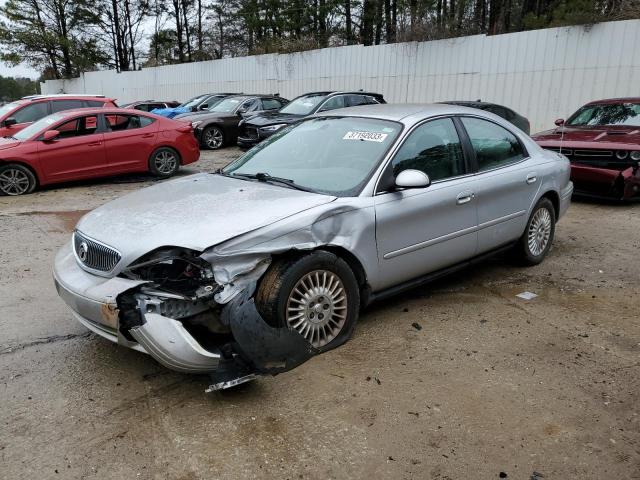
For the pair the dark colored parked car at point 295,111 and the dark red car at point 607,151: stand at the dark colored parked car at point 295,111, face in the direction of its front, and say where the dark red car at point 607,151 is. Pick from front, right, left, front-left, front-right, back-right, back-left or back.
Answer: left

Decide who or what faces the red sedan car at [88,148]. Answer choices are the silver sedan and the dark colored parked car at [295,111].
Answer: the dark colored parked car

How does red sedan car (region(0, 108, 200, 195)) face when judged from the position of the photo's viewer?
facing to the left of the viewer

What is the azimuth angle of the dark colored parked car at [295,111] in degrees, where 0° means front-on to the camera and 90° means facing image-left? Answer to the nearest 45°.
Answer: approximately 45°

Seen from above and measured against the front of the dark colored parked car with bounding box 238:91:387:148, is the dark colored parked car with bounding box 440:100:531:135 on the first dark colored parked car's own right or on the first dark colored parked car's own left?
on the first dark colored parked car's own left

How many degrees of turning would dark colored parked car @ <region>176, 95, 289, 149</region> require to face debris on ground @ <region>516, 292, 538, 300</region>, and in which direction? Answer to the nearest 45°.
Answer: approximately 45° to its left

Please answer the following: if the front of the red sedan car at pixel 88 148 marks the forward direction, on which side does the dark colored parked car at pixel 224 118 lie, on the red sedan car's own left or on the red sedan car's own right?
on the red sedan car's own right

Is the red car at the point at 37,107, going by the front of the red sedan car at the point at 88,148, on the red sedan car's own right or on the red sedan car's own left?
on the red sedan car's own right

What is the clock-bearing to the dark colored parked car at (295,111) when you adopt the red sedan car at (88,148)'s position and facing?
The dark colored parked car is roughly at 5 o'clock from the red sedan car.

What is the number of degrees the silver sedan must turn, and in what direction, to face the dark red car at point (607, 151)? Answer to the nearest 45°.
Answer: approximately 180°

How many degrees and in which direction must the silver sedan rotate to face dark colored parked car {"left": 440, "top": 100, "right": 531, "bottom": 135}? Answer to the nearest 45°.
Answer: approximately 180°

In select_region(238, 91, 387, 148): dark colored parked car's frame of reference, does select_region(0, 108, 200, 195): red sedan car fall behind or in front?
in front
